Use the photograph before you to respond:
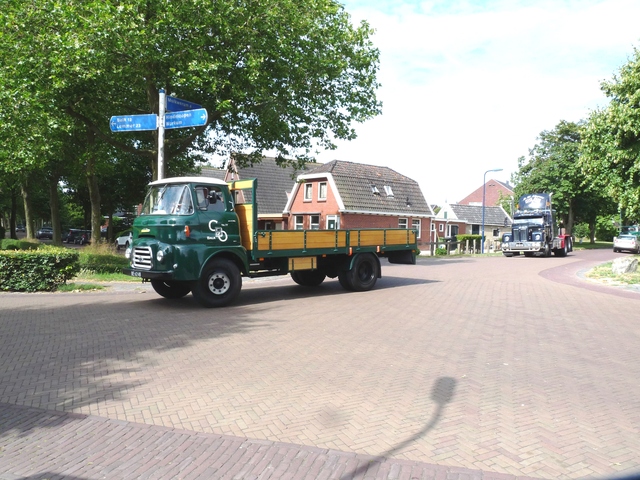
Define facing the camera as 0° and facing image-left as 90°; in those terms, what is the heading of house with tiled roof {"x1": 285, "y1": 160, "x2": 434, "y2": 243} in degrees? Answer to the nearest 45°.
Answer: approximately 45°

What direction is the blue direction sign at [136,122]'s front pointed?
toward the camera

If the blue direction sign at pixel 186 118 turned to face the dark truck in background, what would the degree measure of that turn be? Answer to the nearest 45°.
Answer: approximately 135° to its left

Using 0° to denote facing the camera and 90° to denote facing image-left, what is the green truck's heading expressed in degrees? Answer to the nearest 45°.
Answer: approximately 45°

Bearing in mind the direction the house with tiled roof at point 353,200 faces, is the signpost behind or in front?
in front

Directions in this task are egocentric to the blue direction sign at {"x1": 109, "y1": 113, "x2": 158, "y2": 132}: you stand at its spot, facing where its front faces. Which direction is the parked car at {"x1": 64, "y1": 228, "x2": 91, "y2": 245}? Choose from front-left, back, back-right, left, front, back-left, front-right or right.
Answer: back

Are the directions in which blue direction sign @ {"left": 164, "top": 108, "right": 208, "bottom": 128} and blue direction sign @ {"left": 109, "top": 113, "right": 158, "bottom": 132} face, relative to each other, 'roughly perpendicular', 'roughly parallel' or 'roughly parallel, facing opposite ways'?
roughly parallel

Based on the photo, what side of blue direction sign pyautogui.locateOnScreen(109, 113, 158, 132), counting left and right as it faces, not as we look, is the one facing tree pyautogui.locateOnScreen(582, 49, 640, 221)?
left

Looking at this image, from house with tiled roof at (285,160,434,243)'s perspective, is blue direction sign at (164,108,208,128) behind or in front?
in front

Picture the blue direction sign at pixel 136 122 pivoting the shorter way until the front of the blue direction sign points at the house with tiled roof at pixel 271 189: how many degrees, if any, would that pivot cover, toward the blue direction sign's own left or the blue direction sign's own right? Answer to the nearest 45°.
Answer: approximately 180°

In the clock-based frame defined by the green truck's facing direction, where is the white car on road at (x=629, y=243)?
The white car on road is roughly at 6 o'clock from the green truck.
